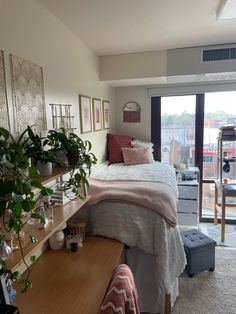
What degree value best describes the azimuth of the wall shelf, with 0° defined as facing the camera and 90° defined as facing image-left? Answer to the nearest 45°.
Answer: approximately 315°

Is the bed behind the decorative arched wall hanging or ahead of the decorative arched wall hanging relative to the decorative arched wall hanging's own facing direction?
ahead

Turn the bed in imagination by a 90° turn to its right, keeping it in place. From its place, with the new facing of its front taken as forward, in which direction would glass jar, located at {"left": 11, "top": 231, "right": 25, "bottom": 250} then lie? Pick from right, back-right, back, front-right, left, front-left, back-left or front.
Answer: front-left

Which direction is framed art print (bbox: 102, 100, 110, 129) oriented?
to the viewer's right

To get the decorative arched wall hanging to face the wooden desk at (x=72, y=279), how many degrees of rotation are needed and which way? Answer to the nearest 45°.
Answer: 0° — it already faces it

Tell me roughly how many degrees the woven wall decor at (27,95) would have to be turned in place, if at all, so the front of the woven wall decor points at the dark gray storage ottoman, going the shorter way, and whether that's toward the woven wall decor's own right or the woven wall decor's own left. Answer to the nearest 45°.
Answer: approximately 45° to the woven wall decor's own left

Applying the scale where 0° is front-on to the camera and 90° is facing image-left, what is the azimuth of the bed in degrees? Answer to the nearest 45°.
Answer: approximately 0°

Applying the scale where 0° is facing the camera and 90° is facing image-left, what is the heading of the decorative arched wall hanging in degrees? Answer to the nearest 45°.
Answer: approximately 0°

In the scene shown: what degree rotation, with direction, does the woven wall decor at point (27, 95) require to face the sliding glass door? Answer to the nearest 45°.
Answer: approximately 90° to its left

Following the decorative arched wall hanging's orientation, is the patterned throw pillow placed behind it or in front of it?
in front

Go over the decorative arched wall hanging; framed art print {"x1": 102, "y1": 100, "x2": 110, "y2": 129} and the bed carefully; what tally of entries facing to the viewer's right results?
1

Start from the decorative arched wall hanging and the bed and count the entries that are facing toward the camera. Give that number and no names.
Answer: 2
